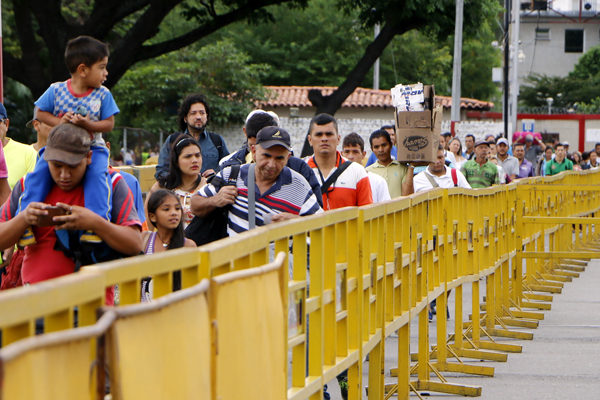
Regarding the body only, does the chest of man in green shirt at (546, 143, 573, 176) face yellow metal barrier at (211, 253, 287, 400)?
yes

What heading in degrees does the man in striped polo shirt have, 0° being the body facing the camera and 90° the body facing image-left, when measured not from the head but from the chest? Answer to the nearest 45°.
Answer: approximately 0°

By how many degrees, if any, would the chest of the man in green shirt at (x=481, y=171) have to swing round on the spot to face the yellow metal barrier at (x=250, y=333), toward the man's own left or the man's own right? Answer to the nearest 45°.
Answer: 0° — they already face it

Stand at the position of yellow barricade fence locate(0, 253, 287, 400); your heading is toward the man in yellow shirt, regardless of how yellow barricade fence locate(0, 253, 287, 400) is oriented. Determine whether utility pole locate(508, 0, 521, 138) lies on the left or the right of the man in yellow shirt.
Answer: right

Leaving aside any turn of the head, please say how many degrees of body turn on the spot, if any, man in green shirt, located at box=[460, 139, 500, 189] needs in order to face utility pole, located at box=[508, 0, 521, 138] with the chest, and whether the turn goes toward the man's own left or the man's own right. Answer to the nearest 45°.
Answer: approximately 180°

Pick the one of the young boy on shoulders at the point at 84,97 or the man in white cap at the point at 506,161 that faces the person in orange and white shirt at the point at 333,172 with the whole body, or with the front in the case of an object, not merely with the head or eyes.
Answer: the man in white cap

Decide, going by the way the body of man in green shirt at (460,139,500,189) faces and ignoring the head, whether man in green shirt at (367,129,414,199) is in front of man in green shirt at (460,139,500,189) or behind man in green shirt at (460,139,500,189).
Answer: in front
